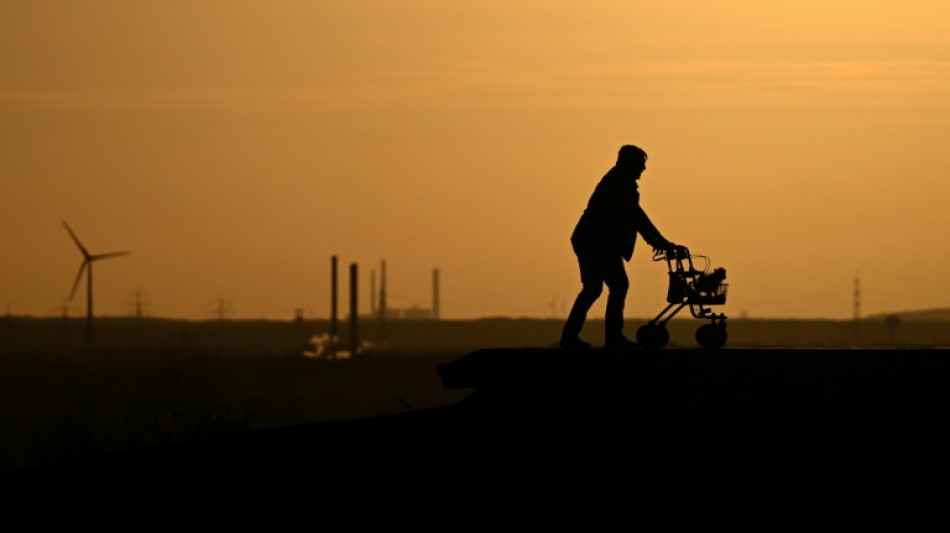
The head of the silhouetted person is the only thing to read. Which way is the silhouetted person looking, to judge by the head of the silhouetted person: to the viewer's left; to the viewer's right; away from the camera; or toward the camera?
to the viewer's right

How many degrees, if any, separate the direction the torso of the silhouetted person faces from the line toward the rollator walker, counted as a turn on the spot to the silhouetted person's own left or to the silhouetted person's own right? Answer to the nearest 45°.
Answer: approximately 45° to the silhouetted person's own left

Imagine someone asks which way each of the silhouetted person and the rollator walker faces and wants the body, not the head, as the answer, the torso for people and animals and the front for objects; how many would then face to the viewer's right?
2

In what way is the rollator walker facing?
to the viewer's right

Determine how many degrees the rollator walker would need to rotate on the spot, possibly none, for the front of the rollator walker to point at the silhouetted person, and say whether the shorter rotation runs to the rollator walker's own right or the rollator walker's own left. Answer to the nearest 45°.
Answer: approximately 135° to the rollator walker's own right

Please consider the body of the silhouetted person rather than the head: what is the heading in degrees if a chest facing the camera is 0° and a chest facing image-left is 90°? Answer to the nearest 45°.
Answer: approximately 270°
